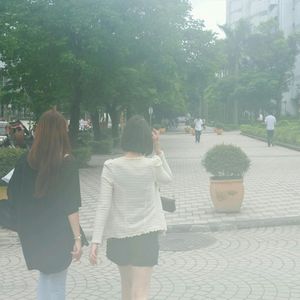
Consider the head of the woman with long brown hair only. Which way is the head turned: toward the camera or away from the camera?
away from the camera

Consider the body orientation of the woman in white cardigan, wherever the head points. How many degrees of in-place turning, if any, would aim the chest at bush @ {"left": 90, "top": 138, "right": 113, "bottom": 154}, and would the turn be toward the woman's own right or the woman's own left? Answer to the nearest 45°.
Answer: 0° — they already face it

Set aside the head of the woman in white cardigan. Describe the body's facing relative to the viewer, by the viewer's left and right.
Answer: facing away from the viewer

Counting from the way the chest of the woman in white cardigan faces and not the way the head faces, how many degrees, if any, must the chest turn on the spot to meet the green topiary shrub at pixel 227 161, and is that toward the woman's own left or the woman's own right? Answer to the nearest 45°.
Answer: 0° — they already face it

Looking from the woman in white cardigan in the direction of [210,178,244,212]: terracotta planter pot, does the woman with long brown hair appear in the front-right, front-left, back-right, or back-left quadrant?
back-left

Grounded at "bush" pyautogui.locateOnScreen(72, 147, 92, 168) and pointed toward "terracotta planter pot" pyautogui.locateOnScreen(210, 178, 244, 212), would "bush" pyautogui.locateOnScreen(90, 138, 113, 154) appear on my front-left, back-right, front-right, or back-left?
back-left

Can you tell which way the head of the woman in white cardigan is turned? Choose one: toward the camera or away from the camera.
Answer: away from the camera

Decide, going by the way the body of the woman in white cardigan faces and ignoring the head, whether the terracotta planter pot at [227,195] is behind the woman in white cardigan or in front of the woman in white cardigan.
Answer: in front

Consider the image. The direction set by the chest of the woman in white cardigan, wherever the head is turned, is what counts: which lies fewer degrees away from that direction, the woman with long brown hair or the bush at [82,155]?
the bush

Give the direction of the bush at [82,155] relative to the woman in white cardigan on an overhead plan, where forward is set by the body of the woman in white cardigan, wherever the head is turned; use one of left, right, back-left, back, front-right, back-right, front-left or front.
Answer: front

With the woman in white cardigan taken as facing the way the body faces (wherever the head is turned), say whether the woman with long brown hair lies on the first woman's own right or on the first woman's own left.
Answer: on the first woman's own left
